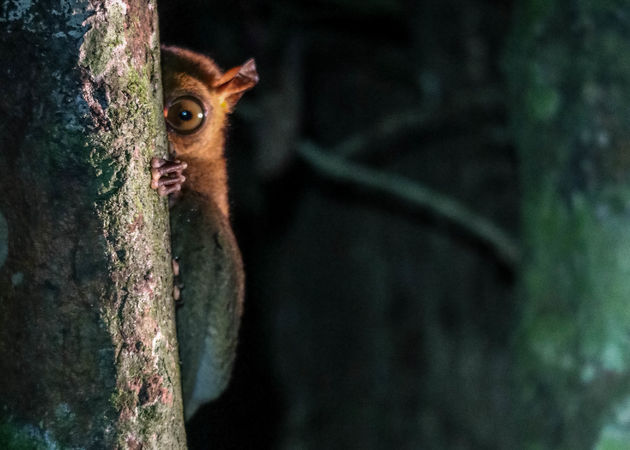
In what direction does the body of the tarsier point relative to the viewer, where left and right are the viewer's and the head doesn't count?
facing the viewer and to the left of the viewer

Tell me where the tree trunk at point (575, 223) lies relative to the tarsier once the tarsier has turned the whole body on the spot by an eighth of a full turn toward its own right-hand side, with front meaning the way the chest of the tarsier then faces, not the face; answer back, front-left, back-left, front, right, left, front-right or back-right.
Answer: back-right
